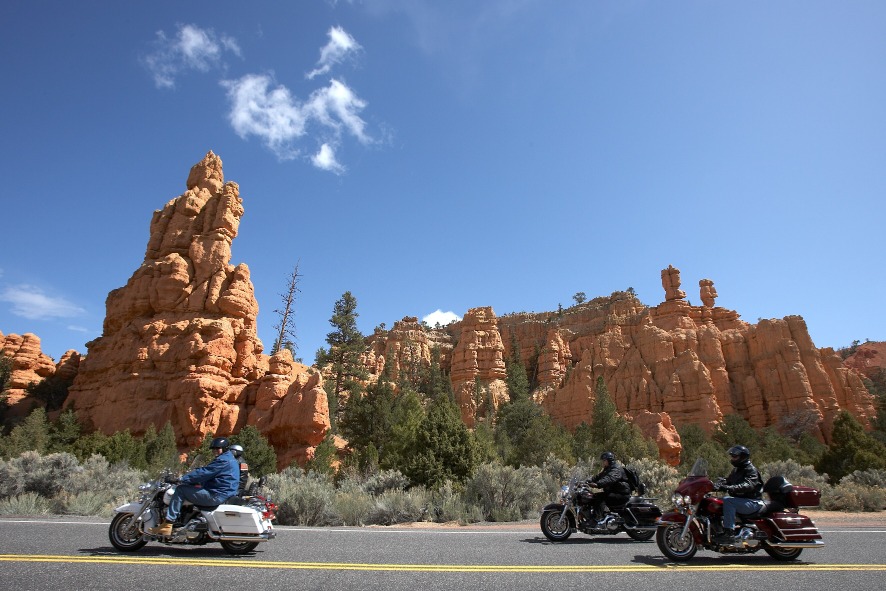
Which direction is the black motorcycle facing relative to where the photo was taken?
to the viewer's left

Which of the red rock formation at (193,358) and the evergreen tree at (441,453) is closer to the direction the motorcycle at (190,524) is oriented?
the red rock formation

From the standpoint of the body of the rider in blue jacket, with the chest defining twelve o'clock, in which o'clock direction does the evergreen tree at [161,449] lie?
The evergreen tree is roughly at 3 o'clock from the rider in blue jacket.

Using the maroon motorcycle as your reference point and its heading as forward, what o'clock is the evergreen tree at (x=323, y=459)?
The evergreen tree is roughly at 1 o'clock from the maroon motorcycle.

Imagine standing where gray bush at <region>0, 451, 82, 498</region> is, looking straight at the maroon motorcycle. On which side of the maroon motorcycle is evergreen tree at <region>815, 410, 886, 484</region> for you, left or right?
left

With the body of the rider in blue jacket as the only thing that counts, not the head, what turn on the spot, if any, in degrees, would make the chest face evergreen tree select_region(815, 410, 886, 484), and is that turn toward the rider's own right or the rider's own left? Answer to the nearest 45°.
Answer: approximately 180°

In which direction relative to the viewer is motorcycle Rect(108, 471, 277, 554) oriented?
to the viewer's left

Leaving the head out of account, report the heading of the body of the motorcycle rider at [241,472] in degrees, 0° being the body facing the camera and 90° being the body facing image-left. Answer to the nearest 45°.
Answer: approximately 90°

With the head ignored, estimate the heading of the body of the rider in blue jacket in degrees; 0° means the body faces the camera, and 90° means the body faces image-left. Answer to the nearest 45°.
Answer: approximately 90°

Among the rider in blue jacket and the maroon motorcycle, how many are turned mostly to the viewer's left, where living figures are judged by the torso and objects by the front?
2

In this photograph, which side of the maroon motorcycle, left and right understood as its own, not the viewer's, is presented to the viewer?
left

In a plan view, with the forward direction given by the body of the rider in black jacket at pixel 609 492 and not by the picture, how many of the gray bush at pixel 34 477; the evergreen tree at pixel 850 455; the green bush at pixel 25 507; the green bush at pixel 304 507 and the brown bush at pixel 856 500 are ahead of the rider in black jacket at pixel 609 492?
3

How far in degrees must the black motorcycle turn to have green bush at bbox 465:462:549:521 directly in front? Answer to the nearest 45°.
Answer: approximately 45° to its right

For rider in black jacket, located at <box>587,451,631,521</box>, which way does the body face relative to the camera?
to the viewer's left
